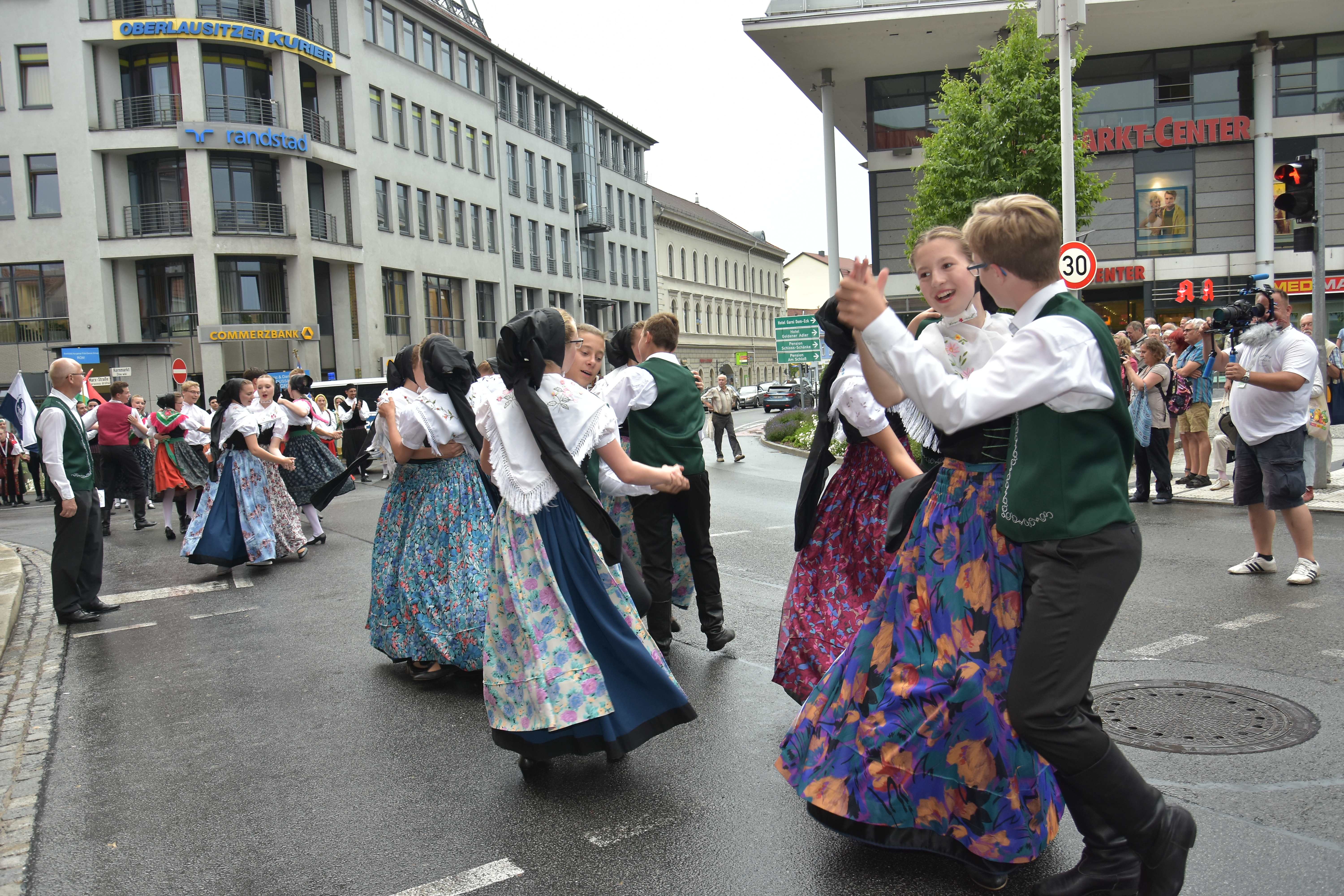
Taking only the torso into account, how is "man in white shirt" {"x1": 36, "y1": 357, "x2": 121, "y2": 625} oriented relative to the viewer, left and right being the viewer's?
facing to the right of the viewer

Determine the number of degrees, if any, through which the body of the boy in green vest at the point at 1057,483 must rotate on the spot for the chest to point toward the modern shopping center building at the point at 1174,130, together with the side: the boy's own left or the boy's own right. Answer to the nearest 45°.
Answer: approximately 90° to the boy's own right

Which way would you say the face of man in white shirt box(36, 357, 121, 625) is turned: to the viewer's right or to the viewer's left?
to the viewer's right

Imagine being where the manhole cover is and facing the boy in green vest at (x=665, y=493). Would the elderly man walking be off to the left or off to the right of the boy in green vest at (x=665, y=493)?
right

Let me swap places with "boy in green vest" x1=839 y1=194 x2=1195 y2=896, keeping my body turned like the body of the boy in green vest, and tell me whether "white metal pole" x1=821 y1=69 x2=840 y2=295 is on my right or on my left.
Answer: on my right

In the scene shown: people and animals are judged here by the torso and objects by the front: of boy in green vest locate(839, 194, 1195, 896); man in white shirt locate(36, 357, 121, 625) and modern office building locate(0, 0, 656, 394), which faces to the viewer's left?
the boy in green vest

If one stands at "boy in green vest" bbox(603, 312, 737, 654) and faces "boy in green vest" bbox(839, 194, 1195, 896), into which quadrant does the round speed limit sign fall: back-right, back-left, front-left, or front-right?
back-left

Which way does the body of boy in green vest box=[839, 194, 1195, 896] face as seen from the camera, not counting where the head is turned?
to the viewer's left

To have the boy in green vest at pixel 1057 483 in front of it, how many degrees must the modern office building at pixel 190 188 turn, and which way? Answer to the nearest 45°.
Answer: approximately 45° to its right

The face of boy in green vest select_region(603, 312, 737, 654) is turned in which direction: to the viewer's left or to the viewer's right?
to the viewer's left

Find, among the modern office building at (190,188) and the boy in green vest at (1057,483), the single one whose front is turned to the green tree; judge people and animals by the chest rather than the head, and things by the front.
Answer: the modern office building

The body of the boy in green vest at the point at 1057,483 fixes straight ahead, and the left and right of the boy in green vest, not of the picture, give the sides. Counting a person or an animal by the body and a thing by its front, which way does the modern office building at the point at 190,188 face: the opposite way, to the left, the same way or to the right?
the opposite way
